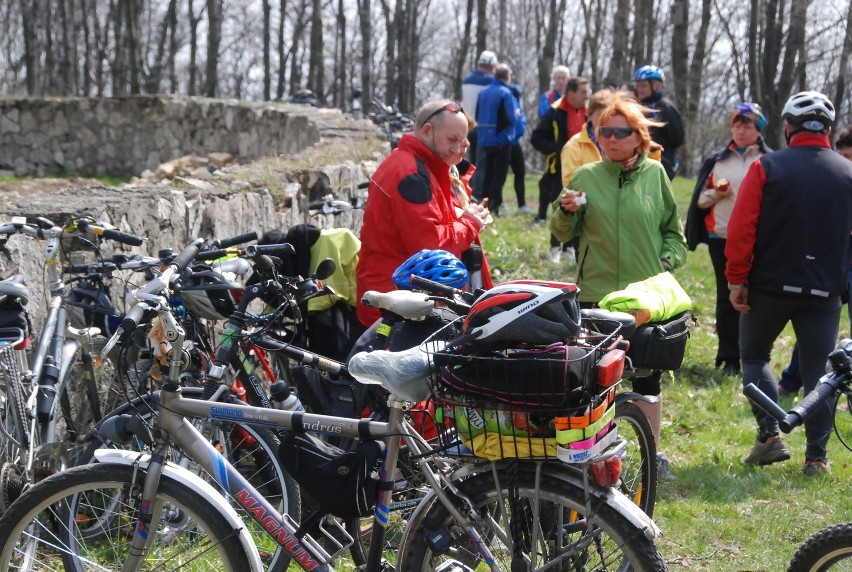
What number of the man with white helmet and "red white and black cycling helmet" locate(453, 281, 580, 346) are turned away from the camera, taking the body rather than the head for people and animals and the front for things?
1

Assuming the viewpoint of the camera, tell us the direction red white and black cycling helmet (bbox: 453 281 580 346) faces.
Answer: facing to the left of the viewer

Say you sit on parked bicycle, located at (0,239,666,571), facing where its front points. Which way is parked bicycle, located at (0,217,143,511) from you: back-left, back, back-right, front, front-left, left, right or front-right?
front-right

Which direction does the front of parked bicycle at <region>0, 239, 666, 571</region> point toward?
to the viewer's left

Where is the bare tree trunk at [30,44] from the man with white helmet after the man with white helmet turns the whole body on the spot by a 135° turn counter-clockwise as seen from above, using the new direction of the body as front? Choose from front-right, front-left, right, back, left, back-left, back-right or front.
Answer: right

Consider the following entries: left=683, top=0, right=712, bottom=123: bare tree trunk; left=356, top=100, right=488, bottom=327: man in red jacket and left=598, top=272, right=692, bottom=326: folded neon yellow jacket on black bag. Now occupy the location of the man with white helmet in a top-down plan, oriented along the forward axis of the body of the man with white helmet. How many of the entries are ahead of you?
1

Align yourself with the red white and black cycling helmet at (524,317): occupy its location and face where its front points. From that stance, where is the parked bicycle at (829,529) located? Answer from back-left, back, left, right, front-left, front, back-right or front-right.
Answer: back

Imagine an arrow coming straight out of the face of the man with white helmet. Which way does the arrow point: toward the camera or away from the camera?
away from the camera

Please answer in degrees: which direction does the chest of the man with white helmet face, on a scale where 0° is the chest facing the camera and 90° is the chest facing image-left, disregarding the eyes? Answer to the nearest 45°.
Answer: approximately 180°

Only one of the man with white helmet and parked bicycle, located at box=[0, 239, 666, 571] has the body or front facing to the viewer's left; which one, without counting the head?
the parked bicycle
